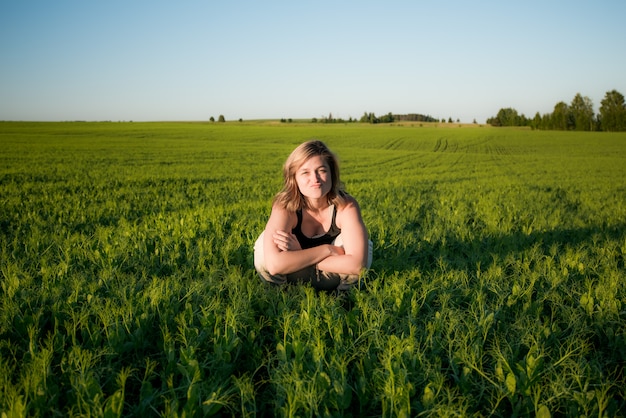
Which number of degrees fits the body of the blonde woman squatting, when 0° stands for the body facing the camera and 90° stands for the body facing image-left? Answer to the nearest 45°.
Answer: approximately 0°
